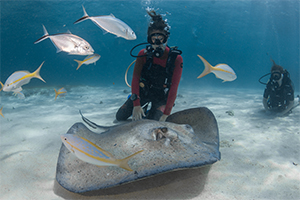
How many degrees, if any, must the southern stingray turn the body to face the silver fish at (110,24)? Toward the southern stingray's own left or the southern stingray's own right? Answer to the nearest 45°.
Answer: approximately 135° to the southern stingray's own left

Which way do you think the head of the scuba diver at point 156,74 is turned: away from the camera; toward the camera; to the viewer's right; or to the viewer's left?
toward the camera

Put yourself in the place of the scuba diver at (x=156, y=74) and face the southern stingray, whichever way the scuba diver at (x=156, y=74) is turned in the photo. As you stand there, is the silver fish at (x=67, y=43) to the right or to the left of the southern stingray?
right

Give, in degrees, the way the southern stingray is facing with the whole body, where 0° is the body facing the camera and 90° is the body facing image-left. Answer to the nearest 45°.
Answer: approximately 315°

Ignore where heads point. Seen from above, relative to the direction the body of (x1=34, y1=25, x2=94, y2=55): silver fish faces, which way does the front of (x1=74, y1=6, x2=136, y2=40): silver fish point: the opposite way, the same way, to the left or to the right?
the same way

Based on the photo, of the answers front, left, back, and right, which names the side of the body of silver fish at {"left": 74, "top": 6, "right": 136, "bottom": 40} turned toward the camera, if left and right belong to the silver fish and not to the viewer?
right

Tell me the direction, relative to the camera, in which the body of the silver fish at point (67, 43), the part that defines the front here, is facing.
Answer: to the viewer's right

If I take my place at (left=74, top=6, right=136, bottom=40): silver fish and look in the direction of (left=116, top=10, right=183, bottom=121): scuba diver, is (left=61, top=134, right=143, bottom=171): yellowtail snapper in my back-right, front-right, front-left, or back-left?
back-right

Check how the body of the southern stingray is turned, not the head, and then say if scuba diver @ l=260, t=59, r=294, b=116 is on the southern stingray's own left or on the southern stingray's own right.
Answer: on the southern stingray's own left
